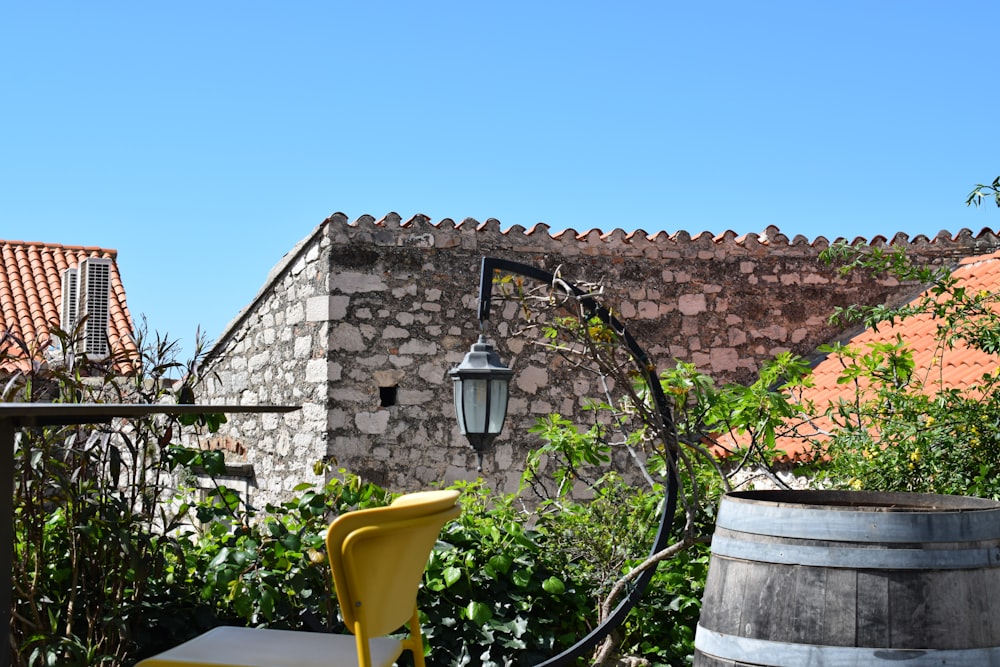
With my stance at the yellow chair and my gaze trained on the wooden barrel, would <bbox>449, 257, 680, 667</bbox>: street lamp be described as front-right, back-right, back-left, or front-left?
front-left

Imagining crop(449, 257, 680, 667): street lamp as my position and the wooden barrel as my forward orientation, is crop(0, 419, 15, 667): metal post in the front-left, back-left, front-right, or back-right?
front-right

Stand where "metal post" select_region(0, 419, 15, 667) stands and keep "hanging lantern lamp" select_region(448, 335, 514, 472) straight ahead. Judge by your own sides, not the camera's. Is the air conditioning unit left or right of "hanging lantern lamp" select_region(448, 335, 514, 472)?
left

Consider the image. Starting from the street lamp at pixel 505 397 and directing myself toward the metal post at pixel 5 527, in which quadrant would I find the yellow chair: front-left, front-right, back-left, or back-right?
front-left

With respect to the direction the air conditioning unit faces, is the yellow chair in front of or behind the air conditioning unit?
in front
